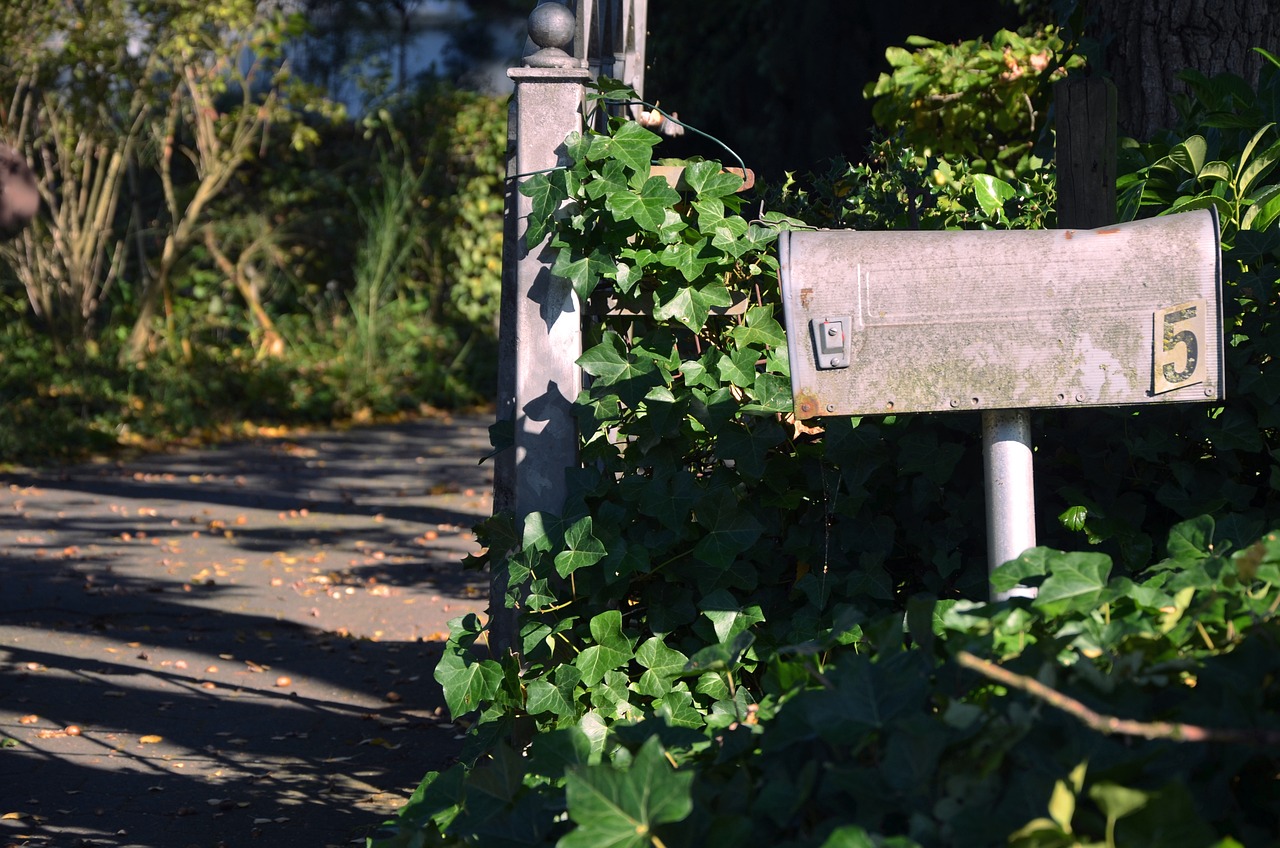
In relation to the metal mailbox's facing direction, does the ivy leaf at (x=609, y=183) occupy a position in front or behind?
in front

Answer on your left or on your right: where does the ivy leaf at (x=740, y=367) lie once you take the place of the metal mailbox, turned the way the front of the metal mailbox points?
on your right

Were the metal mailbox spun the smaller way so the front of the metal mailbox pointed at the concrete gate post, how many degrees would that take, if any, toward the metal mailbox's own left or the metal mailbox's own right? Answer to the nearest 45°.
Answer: approximately 45° to the metal mailbox's own right

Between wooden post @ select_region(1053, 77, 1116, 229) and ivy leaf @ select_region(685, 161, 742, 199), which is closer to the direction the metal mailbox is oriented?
the ivy leaf

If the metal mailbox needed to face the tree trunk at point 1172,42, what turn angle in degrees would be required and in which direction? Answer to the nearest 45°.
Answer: approximately 90° to its right

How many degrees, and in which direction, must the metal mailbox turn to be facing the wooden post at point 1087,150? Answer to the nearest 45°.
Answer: approximately 90° to its right

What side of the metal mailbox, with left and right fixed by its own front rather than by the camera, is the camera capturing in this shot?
left

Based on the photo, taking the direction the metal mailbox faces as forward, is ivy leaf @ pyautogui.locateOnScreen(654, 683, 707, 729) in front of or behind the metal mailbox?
in front
